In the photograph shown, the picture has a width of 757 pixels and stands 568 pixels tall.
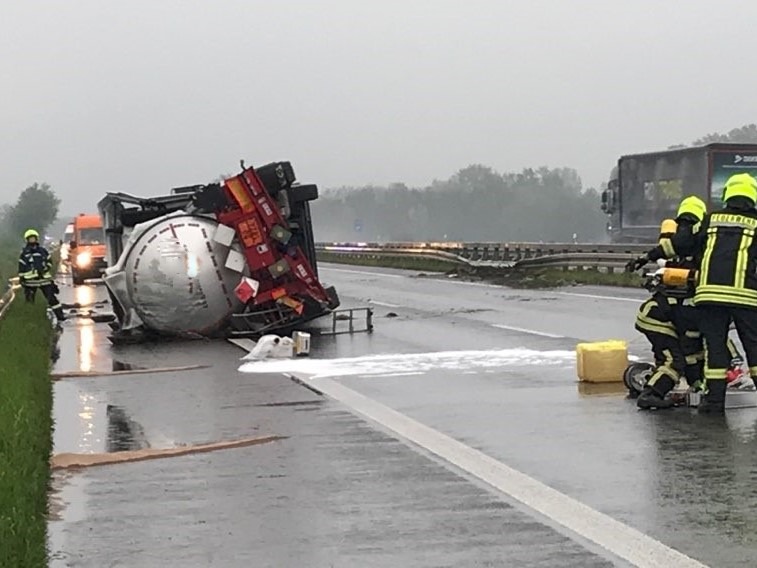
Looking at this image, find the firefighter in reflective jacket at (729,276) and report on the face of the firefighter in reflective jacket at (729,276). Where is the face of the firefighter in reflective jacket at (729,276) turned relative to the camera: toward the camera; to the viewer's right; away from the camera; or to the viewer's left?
away from the camera

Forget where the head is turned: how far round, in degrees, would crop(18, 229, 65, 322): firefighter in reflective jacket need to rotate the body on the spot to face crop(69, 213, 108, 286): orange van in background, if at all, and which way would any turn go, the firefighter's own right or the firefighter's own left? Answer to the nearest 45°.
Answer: approximately 180°

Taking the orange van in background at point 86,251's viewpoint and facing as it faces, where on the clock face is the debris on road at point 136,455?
The debris on road is roughly at 12 o'clock from the orange van in background.

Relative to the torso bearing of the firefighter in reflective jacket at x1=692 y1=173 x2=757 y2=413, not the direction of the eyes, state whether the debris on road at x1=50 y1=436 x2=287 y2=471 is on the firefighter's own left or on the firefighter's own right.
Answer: on the firefighter's own left

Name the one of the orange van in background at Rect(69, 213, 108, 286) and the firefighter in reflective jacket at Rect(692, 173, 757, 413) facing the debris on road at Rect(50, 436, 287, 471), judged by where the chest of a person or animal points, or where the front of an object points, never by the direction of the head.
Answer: the orange van in background

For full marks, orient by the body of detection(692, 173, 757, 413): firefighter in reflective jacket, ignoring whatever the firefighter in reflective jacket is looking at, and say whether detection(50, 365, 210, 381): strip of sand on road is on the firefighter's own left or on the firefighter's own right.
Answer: on the firefighter's own left

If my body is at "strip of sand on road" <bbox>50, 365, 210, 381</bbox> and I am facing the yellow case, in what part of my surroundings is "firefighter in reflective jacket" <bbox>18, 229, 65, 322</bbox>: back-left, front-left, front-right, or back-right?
back-left

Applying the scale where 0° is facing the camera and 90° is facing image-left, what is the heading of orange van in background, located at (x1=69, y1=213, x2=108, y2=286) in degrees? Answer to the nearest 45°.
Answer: approximately 0°

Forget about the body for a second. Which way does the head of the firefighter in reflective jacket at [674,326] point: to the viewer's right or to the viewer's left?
to the viewer's left

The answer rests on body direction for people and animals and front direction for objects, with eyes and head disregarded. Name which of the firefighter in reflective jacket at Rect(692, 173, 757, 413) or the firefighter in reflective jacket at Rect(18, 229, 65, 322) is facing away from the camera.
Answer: the firefighter in reflective jacket at Rect(692, 173, 757, 413)

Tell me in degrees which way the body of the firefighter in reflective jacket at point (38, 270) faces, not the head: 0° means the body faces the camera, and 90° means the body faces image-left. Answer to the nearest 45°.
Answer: approximately 0°

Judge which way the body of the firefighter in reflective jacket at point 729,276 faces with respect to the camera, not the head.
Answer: away from the camera

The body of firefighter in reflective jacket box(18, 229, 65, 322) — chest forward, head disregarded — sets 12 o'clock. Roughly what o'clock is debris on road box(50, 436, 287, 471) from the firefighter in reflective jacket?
The debris on road is roughly at 12 o'clock from the firefighter in reflective jacket.
